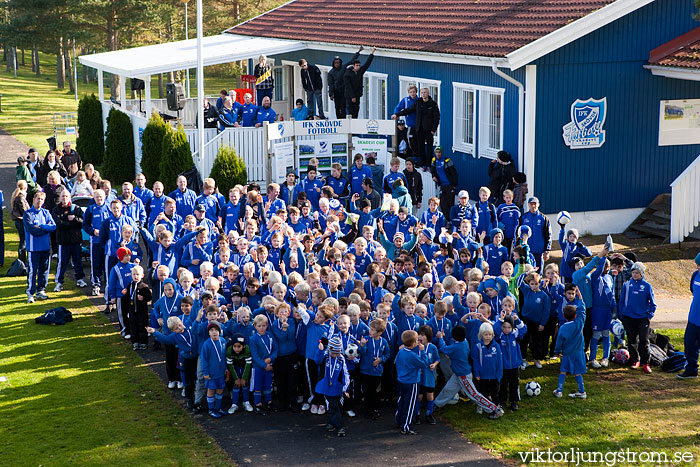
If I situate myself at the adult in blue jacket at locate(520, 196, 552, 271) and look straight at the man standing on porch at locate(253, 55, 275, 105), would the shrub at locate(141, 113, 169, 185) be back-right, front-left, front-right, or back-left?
front-left

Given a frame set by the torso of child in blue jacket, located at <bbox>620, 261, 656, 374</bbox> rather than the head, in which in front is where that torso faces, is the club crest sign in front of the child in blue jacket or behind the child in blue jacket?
behind

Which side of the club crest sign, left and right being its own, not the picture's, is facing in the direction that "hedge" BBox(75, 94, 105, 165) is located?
right

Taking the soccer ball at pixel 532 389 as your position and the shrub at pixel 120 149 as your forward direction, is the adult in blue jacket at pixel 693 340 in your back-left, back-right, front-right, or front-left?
back-right

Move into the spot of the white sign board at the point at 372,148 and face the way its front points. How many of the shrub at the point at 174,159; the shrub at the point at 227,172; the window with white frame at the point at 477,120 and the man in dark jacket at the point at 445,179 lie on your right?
2

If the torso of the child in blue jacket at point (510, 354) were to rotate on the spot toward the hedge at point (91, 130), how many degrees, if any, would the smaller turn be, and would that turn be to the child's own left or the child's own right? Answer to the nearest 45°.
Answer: approximately 135° to the child's own right

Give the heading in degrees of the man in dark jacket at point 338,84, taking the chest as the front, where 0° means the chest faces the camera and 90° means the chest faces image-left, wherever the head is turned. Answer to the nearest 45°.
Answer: approximately 0°

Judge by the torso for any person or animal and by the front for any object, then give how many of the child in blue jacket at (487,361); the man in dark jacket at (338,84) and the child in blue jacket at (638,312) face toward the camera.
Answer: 3

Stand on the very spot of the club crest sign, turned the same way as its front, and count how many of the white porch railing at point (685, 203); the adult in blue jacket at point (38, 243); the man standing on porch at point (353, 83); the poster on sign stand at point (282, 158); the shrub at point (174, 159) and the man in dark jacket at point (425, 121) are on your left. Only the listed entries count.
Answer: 1

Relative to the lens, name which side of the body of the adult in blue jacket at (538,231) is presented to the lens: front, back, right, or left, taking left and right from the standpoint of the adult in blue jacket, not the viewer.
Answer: front

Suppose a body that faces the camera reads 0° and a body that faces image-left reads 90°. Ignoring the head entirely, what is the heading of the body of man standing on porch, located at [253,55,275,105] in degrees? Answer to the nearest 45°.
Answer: approximately 0°

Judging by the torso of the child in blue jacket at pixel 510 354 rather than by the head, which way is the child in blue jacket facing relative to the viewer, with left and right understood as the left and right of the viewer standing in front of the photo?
facing the viewer

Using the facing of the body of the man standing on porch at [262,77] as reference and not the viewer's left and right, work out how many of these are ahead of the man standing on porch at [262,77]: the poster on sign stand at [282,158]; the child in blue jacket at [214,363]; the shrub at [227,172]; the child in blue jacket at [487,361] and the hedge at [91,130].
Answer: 4

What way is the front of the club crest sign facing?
toward the camera

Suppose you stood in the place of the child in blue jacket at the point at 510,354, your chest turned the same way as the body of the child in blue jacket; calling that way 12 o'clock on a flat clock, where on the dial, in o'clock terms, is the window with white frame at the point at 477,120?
The window with white frame is roughly at 6 o'clock from the child in blue jacket.
